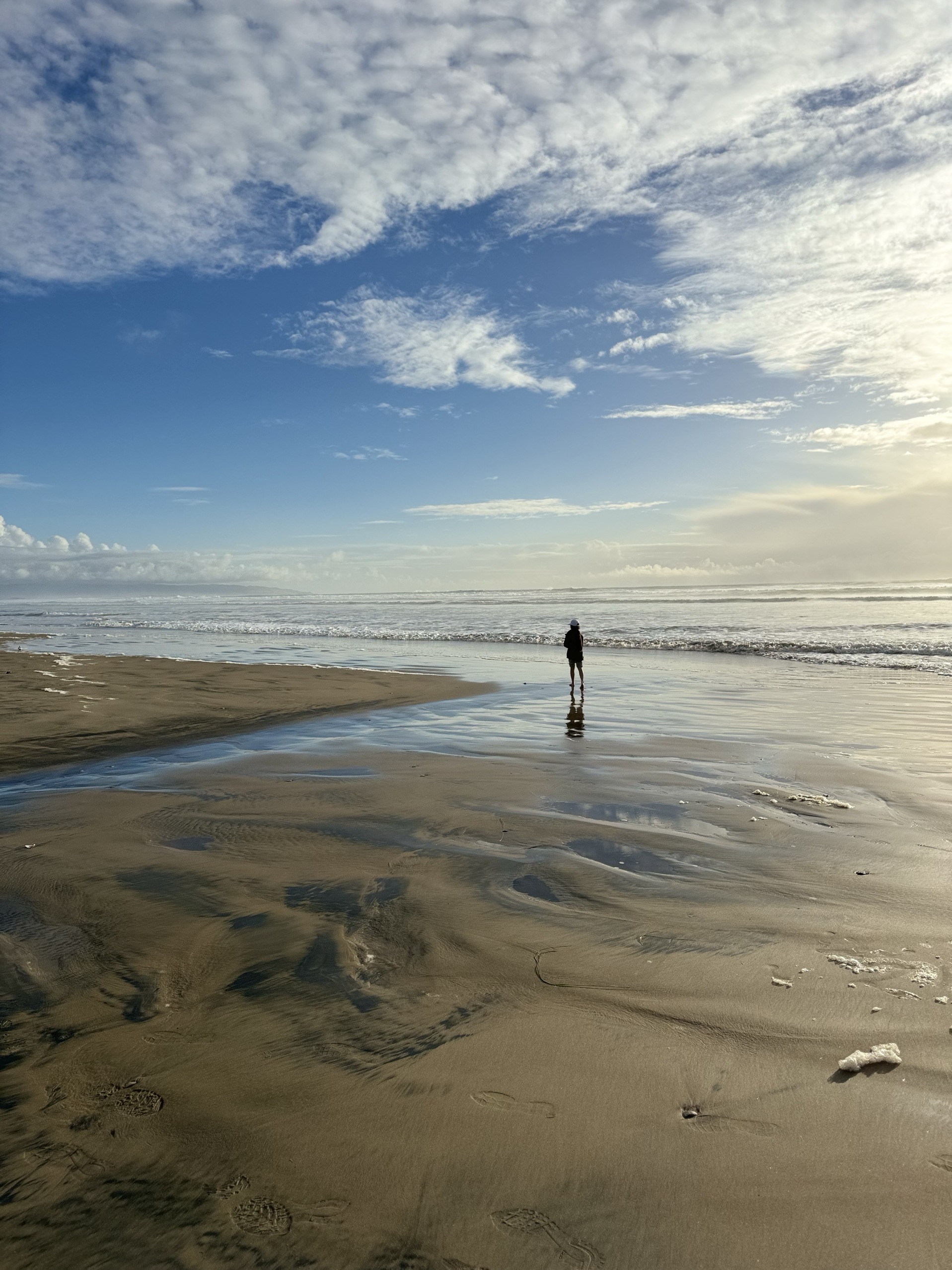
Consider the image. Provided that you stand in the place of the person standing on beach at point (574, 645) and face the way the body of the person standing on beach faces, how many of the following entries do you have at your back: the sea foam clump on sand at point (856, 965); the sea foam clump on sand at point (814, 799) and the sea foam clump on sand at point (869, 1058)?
3

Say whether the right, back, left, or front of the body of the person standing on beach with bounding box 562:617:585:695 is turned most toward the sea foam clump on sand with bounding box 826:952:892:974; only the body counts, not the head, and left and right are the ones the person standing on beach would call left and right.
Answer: back

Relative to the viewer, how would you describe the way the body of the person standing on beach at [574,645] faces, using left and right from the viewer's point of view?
facing away from the viewer

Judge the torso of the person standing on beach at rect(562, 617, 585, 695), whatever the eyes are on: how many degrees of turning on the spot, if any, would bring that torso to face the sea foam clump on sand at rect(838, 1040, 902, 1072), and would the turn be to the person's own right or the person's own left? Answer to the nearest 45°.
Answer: approximately 180°

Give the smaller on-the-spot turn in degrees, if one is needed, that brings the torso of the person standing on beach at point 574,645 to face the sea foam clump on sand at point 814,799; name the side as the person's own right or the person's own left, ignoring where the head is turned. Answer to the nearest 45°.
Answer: approximately 180°
